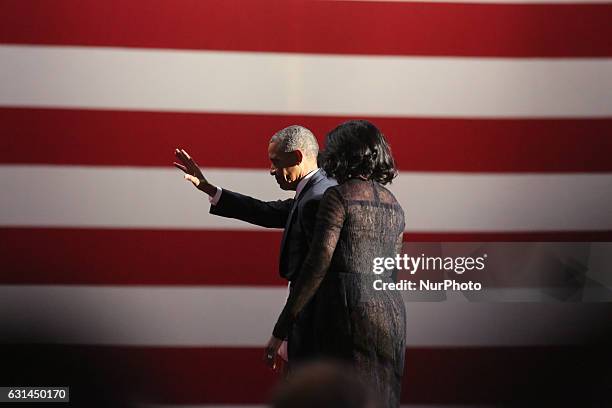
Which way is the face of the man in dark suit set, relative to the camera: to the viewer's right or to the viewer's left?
to the viewer's left

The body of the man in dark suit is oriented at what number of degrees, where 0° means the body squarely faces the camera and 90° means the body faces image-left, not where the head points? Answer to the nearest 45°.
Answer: approximately 90°

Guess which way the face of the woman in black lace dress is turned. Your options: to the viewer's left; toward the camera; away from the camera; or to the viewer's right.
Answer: away from the camera
